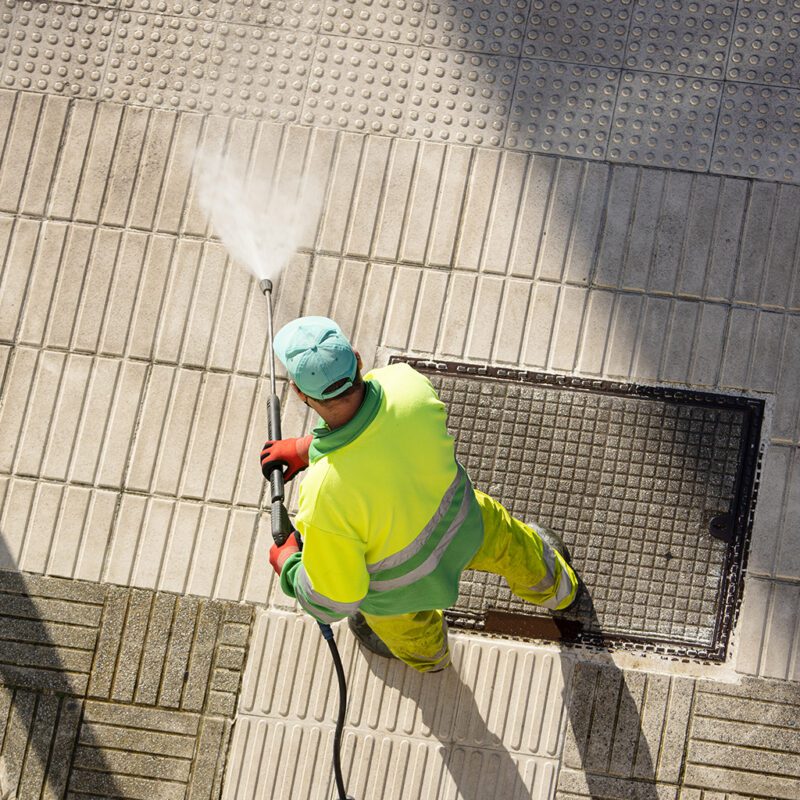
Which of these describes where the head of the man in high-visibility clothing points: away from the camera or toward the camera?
away from the camera

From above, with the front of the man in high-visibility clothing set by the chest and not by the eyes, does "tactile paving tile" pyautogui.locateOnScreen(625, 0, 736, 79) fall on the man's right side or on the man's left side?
on the man's right side

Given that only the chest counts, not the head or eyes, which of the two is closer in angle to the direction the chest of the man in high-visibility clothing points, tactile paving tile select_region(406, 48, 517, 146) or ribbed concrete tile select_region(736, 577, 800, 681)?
the tactile paving tile

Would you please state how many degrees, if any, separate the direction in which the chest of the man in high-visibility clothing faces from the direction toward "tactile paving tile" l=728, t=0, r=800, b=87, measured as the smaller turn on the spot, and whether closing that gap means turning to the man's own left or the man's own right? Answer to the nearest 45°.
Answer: approximately 90° to the man's own right

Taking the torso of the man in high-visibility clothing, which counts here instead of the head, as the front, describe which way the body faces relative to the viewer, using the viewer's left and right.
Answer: facing away from the viewer and to the left of the viewer

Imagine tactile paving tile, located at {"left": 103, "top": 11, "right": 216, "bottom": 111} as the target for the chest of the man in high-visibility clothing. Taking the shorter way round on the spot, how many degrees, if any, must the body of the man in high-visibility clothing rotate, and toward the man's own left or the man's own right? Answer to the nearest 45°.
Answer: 0° — they already face it

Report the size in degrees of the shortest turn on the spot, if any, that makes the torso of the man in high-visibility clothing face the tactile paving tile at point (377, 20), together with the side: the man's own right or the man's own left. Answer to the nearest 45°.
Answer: approximately 45° to the man's own right
